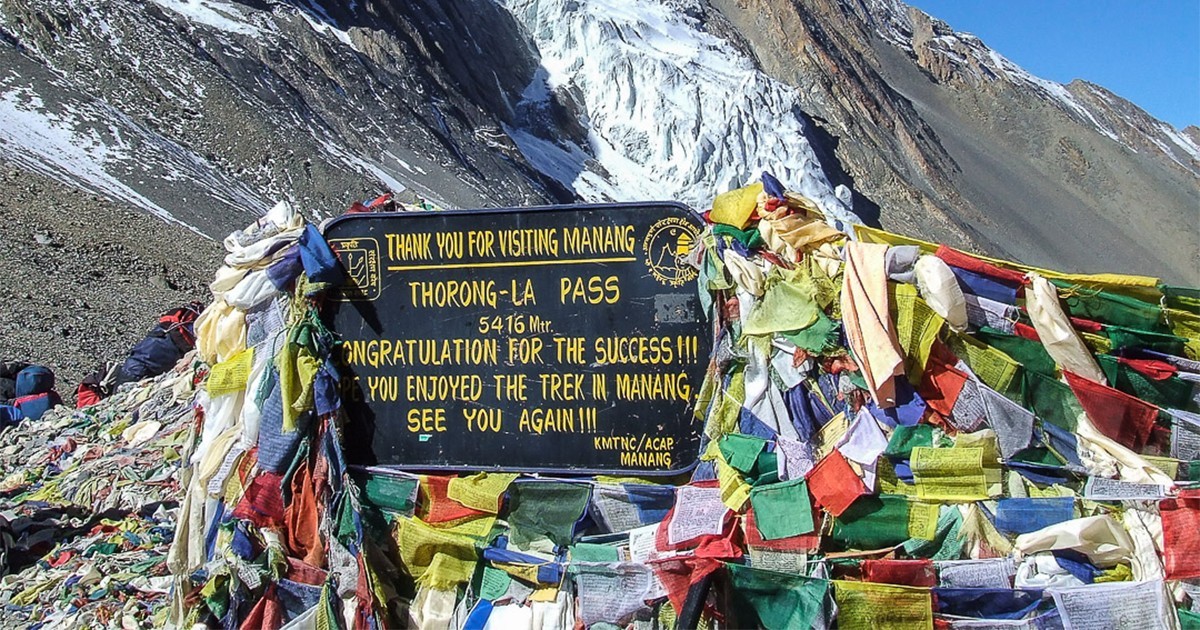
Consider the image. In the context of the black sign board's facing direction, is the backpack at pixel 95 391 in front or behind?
behind

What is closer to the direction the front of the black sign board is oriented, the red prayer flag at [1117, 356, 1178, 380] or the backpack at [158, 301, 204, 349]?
the red prayer flag

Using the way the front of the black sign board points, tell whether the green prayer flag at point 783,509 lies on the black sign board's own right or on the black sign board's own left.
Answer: on the black sign board's own left

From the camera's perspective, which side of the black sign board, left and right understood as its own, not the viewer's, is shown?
front

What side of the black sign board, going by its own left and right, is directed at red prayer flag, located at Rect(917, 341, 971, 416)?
left

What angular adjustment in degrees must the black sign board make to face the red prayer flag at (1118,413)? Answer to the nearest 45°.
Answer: approximately 90° to its left

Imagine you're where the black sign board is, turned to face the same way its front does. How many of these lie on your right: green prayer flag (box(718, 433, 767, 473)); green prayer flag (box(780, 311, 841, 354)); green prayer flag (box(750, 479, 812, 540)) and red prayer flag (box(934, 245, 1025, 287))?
0

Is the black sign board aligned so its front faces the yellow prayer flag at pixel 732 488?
no

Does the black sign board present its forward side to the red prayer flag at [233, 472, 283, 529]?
no

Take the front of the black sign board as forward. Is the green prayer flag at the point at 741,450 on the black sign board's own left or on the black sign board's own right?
on the black sign board's own left

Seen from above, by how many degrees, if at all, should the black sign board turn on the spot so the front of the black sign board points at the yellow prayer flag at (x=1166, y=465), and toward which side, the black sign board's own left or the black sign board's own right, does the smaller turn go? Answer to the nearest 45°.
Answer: approximately 90° to the black sign board's own left

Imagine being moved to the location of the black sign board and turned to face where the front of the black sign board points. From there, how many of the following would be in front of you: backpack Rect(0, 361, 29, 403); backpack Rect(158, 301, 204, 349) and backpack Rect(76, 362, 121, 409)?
0

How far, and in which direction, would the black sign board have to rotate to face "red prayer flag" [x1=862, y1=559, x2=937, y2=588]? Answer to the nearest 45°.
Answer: approximately 90° to its left

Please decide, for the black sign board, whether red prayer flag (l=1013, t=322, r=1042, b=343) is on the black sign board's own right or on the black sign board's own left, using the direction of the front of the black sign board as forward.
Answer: on the black sign board's own left

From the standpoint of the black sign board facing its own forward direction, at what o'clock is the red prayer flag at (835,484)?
The red prayer flag is roughly at 10 o'clock from the black sign board.

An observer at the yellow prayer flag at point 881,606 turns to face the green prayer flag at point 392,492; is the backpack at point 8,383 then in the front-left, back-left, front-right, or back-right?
front-right
